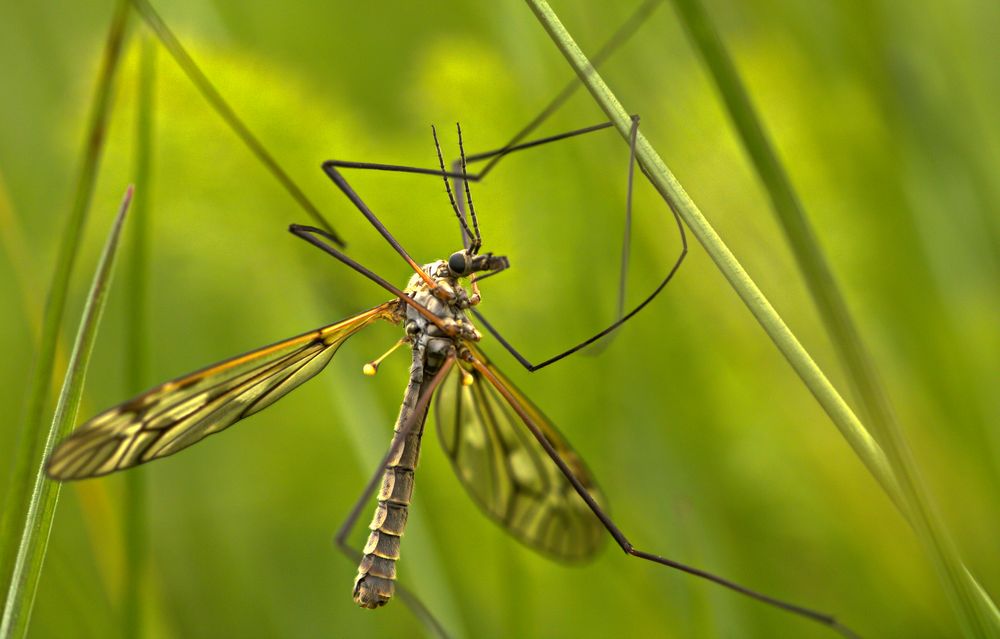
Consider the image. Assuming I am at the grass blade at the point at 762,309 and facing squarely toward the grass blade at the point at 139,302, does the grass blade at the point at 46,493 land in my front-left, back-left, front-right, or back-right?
front-left

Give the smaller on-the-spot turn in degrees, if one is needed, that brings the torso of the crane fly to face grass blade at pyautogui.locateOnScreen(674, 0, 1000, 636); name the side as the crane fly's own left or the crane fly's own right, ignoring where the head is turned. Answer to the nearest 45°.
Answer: approximately 45° to the crane fly's own right
